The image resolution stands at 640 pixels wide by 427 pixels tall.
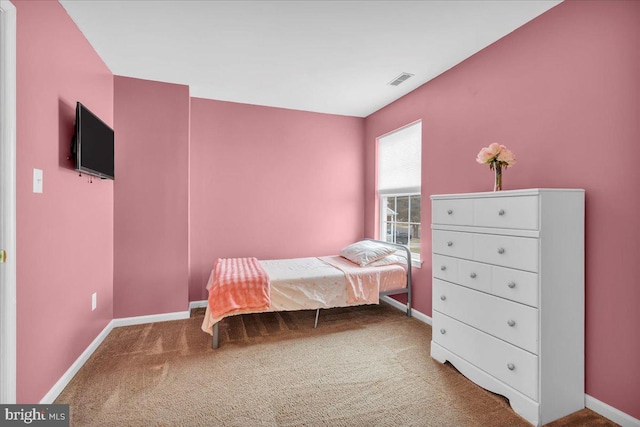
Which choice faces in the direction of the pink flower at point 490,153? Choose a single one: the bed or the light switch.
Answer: the light switch

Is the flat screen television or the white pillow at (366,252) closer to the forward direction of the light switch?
the white pillow

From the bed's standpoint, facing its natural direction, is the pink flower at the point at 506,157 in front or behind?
behind

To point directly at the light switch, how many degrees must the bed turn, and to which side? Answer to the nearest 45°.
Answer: approximately 45° to its left

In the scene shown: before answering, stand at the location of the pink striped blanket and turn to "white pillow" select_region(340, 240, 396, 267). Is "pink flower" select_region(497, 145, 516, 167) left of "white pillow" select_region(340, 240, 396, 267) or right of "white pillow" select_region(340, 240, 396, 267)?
right

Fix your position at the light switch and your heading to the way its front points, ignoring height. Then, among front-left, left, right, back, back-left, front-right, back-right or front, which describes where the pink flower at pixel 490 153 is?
front

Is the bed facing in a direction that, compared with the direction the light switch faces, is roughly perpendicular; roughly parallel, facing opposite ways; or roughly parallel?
roughly parallel, facing opposite ways

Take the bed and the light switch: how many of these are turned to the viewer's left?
1

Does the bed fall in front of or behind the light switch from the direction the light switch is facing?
in front

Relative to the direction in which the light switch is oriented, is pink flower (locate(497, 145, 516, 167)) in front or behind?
in front

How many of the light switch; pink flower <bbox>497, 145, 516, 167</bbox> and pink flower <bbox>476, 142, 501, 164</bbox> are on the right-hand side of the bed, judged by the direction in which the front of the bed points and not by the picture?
0

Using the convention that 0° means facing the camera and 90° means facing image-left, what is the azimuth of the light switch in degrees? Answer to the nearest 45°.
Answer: approximately 315°

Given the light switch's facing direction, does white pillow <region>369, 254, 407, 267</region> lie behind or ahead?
ahead

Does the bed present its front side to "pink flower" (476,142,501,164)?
no

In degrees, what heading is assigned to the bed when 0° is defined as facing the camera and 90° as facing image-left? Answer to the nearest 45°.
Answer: approximately 90°

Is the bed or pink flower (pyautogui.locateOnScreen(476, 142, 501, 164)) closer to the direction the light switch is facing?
the pink flower
